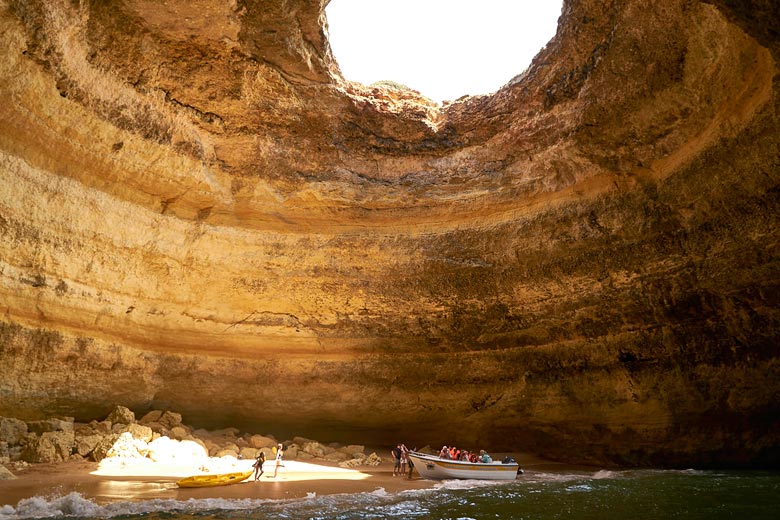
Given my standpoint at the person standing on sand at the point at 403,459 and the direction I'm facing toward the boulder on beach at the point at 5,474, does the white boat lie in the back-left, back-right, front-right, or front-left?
back-left

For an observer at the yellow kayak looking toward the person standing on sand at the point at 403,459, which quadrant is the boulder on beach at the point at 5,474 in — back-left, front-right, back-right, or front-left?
back-left

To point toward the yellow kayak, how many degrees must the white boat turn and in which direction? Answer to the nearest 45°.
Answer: approximately 45° to its left

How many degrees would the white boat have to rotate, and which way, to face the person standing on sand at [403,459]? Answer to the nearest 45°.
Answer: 0° — it already faces them

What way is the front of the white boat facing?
to the viewer's left
